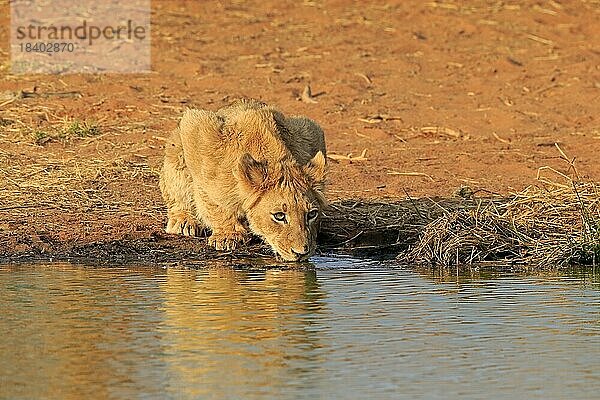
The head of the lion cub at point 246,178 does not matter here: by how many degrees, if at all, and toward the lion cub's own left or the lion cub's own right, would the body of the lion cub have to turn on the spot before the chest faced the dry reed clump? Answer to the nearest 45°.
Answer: approximately 45° to the lion cub's own left

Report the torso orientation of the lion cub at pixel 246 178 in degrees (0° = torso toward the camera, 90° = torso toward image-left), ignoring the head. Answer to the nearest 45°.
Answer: approximately 315°
